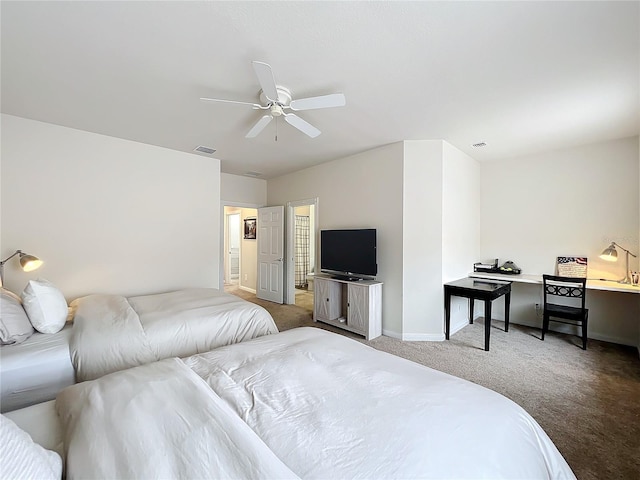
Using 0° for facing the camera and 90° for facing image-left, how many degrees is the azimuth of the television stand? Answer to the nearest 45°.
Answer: approximately 45°

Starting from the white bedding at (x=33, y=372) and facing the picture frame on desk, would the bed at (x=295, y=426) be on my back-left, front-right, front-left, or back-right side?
front-right

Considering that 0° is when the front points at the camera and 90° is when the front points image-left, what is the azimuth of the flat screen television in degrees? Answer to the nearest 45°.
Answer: approximately 45°

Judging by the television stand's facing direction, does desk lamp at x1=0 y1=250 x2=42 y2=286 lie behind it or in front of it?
in front

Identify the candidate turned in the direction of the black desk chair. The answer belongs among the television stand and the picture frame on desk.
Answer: the picture frame on desk

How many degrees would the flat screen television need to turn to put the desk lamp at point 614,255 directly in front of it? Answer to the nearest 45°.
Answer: approximately 135° to its left

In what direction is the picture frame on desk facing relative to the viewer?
toward the camera

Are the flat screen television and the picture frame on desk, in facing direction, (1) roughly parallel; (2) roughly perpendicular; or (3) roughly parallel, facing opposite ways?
roughly parallel

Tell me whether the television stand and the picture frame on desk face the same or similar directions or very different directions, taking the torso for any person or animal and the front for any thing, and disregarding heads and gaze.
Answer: same or similar directions

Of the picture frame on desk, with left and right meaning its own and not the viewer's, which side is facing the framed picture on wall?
right

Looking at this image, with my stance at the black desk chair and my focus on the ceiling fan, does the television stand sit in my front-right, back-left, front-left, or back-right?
front-right

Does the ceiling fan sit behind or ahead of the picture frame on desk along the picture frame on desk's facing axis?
ahead

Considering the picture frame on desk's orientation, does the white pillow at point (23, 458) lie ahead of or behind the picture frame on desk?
ahead

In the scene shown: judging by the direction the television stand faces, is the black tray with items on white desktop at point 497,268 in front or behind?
behind

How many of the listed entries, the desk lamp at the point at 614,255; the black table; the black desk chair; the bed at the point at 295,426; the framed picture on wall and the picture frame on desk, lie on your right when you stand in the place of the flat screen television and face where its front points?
1

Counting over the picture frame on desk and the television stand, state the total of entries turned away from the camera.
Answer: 0

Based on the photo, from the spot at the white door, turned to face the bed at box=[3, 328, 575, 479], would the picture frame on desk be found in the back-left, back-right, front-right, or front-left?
front-left
